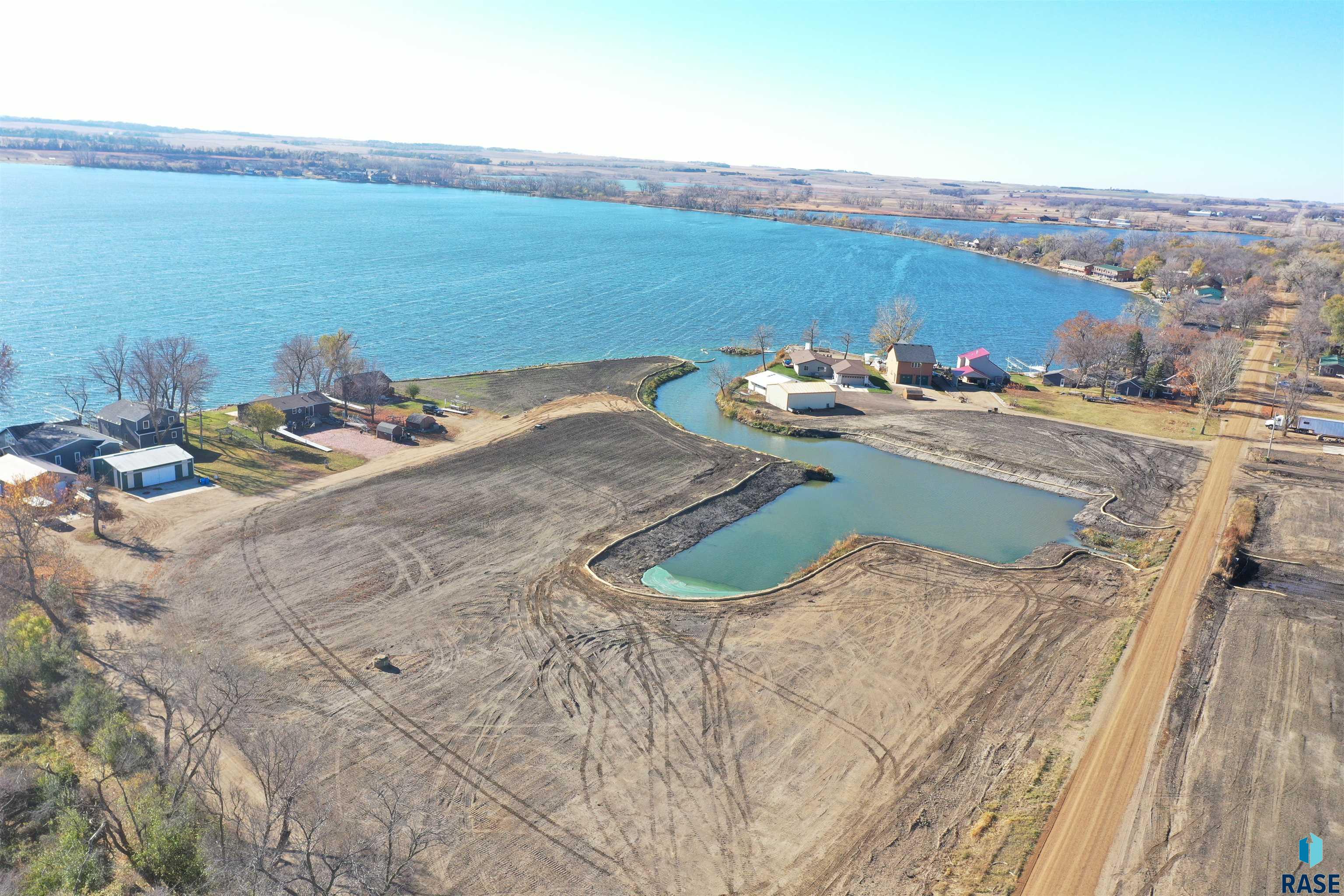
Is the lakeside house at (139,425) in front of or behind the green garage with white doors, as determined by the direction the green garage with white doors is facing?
behind

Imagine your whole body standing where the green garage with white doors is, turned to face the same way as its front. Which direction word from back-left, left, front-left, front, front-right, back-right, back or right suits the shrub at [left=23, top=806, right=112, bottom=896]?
front-right

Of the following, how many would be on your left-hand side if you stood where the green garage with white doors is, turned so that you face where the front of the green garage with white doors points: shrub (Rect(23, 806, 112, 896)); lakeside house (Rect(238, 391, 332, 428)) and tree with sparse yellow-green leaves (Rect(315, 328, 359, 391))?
2

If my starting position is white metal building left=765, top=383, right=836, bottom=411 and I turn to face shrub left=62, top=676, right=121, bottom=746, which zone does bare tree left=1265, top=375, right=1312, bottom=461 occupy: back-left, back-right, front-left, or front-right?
back-left

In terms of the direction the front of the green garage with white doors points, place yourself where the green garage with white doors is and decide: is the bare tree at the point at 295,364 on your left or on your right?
on your left

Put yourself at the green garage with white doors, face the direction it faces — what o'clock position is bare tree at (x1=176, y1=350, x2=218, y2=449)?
The bare tree is roughly at 8 o'clock from the green garage with white doors.

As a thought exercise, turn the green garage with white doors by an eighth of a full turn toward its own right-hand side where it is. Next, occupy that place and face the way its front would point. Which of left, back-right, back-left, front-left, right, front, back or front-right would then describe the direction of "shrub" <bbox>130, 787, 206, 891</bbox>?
front

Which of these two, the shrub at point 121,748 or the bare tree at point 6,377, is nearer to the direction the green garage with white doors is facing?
the shrub

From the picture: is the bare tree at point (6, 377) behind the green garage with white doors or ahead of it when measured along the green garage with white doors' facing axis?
behind

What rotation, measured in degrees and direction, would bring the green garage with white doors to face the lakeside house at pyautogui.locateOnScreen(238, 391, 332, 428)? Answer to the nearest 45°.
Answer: approximately 90° to its left

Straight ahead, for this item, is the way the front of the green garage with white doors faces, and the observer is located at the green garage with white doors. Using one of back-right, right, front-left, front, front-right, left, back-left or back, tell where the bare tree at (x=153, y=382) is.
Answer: back-left

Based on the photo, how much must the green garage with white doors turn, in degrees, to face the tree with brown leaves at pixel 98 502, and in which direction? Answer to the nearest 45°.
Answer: approximately 90° to its right

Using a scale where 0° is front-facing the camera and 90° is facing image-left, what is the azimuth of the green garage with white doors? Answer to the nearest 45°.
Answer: approximately 315°
